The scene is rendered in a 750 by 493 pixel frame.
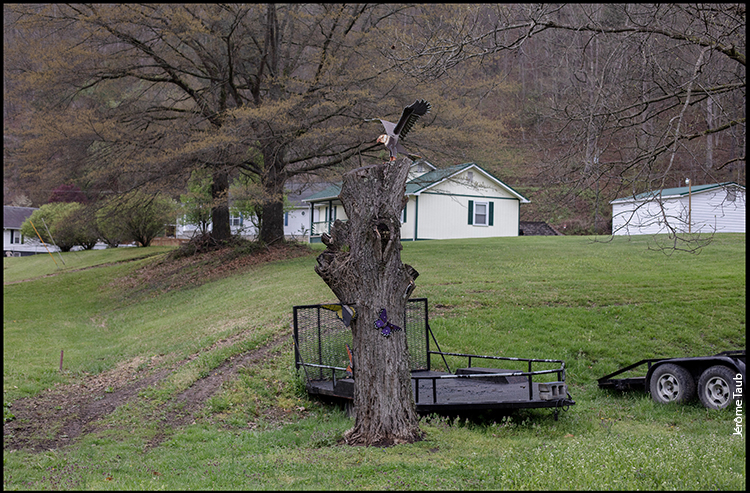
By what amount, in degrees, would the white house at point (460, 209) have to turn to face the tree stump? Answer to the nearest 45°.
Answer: approximately 45° to its left

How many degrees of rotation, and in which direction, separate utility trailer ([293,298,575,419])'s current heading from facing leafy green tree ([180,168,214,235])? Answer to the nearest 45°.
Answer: approximately 90° to its left

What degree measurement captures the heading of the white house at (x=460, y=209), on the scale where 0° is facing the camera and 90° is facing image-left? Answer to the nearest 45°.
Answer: approximately 45°

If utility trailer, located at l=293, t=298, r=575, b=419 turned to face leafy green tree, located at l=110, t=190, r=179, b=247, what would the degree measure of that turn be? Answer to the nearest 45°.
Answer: approximately 90° to its left

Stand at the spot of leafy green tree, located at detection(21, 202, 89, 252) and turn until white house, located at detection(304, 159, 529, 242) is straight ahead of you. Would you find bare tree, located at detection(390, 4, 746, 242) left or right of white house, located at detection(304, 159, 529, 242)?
right

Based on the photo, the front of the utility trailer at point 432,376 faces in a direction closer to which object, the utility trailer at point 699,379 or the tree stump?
the utility trailer

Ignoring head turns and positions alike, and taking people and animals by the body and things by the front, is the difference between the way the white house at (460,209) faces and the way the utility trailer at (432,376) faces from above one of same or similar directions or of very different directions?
very different directions

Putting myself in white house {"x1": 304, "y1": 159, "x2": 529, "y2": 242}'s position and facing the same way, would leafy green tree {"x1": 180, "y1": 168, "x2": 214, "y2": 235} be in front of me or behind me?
in front

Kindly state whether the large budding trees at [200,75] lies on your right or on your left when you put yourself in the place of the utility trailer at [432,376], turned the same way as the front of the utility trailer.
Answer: on your left

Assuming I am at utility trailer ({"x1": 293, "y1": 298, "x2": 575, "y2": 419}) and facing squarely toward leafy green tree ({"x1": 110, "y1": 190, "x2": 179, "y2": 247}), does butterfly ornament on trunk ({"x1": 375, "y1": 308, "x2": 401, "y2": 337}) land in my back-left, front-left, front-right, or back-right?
back-left
